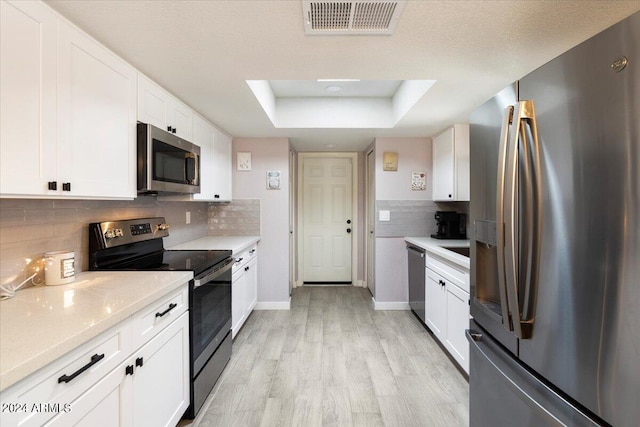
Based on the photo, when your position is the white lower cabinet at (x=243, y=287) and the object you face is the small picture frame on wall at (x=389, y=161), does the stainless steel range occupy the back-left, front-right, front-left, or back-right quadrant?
back-right

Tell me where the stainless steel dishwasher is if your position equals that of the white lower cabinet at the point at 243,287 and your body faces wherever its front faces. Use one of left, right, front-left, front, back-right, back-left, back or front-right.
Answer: front

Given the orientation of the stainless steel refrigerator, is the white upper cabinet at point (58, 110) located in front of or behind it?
in front

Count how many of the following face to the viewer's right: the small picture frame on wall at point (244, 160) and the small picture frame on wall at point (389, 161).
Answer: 0

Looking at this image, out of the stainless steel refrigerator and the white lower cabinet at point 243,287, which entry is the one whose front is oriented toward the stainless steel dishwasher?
the white lower cabinet

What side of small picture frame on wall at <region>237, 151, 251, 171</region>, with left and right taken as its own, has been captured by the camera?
front

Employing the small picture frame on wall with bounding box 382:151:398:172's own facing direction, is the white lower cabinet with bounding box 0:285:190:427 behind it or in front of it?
in front

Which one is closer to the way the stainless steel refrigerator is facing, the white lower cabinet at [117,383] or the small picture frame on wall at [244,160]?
the white lower cabinet

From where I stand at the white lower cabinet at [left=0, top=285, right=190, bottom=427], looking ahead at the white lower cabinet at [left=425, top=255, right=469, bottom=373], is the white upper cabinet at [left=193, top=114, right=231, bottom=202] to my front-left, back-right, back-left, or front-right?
front-left

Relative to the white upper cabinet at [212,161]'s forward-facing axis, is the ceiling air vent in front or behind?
in front

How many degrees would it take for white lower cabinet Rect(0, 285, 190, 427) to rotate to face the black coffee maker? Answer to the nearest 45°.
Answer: approximately 45° to its left

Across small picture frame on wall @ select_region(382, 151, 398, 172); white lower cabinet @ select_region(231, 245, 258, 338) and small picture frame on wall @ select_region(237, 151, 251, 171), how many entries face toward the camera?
2

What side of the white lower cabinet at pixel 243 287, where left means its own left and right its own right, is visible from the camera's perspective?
right
